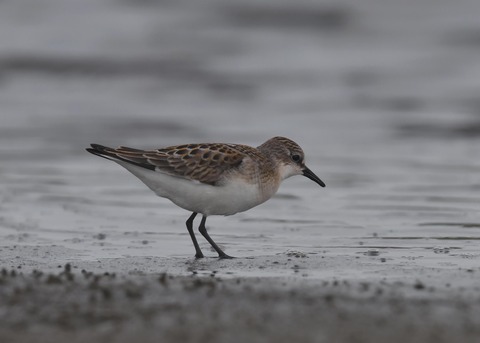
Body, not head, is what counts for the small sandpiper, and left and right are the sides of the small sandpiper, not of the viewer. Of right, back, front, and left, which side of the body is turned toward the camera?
right
